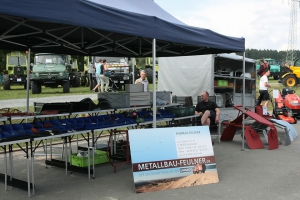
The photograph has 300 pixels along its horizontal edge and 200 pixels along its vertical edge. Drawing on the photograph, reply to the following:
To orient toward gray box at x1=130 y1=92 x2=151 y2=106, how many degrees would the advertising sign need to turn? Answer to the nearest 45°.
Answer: approximately 180°

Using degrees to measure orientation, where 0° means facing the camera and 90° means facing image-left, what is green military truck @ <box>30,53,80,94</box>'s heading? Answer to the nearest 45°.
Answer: approximately 0°

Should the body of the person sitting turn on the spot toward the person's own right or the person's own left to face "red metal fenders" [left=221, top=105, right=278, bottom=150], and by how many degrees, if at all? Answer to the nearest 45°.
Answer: approximately 135° to the person's own left

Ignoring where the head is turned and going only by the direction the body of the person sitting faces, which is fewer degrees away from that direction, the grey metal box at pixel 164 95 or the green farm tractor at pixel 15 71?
the grey metal box

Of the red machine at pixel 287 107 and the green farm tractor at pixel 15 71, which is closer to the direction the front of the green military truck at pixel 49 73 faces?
the red machine

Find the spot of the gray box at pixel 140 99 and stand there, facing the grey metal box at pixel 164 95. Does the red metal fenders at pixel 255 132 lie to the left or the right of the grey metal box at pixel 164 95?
right

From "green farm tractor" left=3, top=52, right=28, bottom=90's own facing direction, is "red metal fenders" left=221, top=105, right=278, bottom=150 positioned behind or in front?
in front

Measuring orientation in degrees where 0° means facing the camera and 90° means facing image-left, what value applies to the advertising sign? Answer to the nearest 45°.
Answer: approximately 0°

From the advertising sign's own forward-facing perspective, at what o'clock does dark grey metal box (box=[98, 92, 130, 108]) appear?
The dark grey metal box is roughly at 5 o'clock from the advertising sign.

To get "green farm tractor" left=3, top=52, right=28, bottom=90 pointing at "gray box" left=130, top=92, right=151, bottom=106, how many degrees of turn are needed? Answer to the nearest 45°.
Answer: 0° — it already faces it

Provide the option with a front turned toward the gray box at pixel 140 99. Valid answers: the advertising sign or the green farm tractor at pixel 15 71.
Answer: the green farm tractor

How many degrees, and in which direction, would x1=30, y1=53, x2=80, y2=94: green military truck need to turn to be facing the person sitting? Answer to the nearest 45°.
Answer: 0° — it already faces them

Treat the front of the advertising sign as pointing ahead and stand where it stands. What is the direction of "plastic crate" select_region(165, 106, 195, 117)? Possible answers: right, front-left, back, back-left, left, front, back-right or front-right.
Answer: back

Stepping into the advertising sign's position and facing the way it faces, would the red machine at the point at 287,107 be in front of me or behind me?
behind
